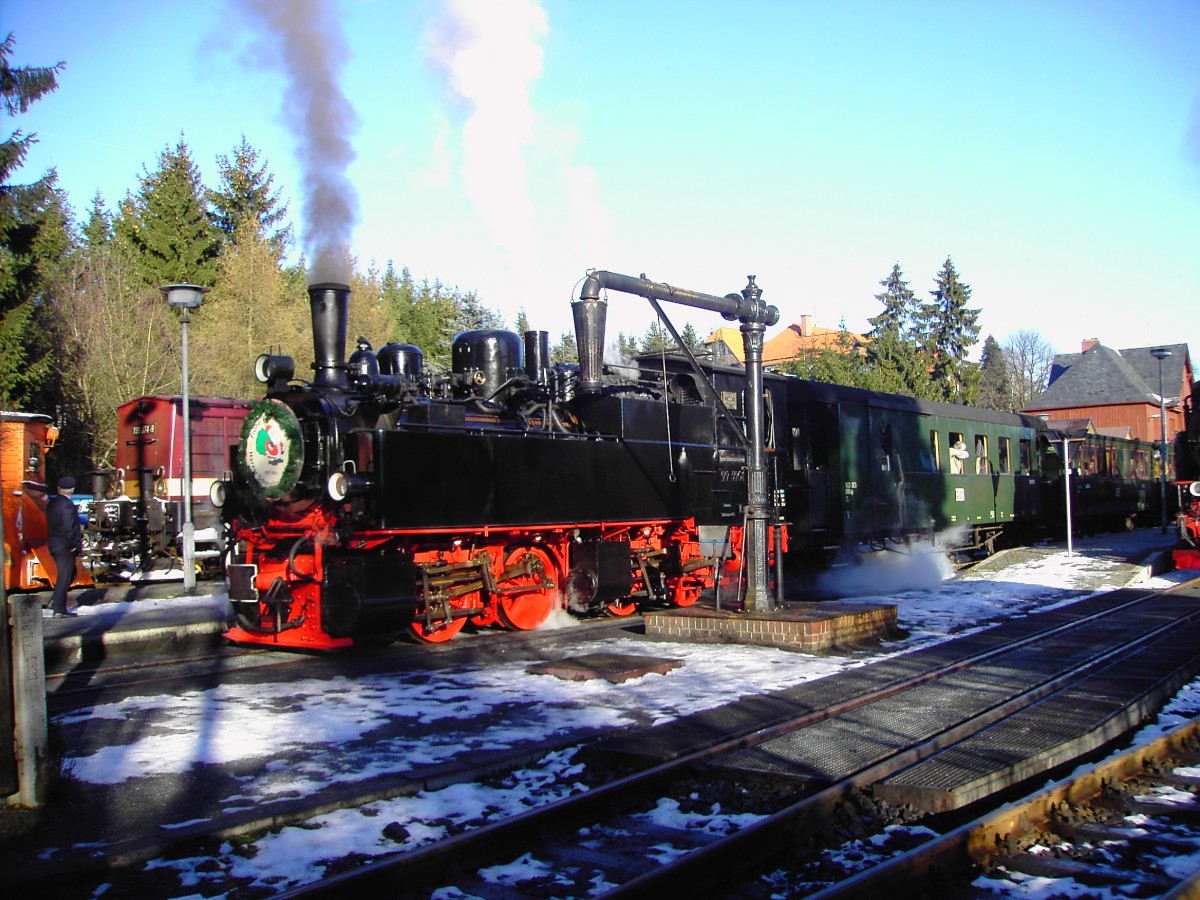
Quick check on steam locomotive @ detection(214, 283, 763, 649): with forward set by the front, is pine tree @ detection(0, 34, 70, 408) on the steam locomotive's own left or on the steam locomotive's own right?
on the steam locomotive's own right

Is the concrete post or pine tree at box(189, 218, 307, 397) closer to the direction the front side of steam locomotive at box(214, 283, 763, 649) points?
the concrete post

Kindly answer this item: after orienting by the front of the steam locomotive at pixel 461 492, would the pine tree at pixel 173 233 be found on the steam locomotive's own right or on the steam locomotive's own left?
on the steam locomotive's own right

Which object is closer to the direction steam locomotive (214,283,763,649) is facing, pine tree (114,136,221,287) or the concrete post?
the concrete post

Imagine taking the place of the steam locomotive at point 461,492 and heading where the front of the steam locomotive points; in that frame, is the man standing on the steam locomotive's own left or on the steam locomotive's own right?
on the steam locomotive's own right

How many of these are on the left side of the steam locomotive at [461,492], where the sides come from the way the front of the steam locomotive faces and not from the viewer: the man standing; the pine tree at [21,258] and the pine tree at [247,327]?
0

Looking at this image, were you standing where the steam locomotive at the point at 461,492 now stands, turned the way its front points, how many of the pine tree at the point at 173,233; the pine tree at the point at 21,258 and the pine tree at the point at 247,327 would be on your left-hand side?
0

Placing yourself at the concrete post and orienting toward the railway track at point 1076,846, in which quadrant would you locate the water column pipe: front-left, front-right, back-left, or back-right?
front-left

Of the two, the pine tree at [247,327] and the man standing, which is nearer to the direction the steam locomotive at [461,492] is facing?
the man standing

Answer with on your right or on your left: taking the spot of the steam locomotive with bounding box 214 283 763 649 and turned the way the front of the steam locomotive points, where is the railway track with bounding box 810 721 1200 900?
on your left

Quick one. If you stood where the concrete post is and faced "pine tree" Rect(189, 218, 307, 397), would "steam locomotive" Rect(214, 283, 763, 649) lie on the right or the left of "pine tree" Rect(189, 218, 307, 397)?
right

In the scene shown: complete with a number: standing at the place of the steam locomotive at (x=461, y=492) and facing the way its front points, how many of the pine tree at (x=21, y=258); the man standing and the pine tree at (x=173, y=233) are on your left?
0

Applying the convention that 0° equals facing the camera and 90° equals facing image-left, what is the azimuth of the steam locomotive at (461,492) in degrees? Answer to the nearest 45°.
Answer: approximately 45°

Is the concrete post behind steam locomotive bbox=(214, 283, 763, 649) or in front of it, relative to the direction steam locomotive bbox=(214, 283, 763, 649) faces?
in front
